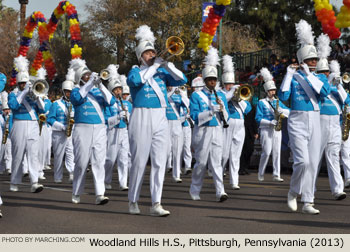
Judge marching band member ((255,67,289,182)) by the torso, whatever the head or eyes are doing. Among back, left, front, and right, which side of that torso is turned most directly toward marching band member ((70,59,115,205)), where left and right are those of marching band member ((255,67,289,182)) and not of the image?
right

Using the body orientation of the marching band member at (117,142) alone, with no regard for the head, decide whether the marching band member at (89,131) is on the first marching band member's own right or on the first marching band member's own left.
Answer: on the first marching band member's own right
